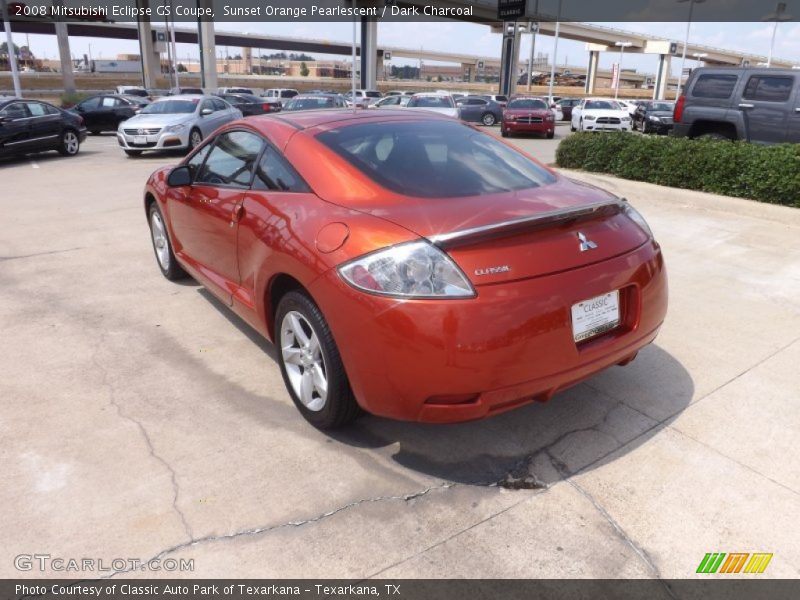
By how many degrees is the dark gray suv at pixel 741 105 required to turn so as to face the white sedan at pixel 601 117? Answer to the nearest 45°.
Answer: approximately 90° to its left

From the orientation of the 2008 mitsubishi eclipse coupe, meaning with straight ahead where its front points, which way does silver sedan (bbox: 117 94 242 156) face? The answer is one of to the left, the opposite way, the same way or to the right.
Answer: to the left

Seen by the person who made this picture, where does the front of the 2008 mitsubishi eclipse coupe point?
facing away from the viewer and to the left of the viewer

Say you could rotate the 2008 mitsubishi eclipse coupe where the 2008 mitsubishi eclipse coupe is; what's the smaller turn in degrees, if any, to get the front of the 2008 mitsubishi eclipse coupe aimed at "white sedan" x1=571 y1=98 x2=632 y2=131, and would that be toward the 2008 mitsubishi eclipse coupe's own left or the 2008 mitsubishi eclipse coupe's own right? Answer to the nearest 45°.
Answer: approximately 45° to the 2008 mitsubishi eclipse coupe's own right

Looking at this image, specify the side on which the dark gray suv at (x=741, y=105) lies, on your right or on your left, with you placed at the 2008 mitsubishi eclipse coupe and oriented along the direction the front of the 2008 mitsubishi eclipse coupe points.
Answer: on your right

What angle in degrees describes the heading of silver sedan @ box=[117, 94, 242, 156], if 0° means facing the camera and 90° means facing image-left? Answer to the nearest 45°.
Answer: approximately 45°

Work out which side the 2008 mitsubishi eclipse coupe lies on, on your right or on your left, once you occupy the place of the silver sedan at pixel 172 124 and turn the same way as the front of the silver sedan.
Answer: on your left

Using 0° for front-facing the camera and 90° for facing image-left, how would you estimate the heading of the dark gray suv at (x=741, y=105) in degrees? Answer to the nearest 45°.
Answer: approximately 270°

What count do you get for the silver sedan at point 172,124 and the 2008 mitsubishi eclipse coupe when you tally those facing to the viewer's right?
0

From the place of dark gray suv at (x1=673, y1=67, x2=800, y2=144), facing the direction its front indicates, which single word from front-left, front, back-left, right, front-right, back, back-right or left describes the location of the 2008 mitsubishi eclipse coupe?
right

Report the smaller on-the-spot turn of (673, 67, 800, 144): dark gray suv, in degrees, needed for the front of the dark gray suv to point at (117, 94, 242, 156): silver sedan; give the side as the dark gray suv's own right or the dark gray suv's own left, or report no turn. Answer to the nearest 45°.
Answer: approximately 180°

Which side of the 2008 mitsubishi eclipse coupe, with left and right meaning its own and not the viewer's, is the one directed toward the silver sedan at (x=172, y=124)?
front

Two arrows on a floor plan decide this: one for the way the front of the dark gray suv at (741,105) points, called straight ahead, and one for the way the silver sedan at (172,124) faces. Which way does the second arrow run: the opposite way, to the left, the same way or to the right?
to the right

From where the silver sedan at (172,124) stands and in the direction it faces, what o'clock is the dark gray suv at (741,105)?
The dark gray suv is roughly at 9 o'clock from the silver sedan.

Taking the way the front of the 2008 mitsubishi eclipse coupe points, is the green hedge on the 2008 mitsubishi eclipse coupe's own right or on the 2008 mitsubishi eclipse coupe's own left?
on the 2008 mitsubishi eclipse coupe's own right
